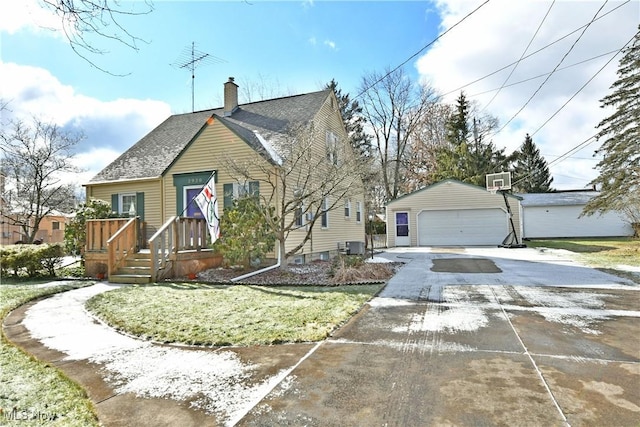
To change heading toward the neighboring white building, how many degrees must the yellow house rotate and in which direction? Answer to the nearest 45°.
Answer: approximately 135° to its left

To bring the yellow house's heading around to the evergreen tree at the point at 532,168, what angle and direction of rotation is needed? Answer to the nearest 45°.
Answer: approximately 180°

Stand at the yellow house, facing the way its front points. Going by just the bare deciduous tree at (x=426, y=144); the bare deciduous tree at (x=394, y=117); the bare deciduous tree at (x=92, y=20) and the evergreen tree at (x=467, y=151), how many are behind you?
3

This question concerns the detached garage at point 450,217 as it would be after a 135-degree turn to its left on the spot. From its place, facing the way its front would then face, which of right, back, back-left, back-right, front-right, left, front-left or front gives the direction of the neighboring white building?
front

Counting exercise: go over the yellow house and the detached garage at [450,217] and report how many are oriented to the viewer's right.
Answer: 0

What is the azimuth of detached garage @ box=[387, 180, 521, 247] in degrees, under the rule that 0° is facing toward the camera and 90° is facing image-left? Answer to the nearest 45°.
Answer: approximately 0°

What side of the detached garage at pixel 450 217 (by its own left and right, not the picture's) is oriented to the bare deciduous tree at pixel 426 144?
back

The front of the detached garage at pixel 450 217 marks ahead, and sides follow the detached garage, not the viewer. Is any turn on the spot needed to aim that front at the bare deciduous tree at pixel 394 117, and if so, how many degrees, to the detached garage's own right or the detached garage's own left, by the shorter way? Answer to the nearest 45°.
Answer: approximately 135° to the detached garage's own right

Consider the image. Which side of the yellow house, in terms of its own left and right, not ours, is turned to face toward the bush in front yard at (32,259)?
front

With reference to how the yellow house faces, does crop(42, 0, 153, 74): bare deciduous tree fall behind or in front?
in front

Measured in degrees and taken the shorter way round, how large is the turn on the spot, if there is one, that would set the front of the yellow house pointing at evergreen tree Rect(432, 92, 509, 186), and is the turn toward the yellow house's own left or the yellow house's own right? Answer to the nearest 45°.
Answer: approximately 180°

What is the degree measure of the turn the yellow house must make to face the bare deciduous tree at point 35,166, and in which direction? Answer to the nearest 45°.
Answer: approximately 90° to its right

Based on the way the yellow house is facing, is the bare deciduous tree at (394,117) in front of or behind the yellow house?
behind

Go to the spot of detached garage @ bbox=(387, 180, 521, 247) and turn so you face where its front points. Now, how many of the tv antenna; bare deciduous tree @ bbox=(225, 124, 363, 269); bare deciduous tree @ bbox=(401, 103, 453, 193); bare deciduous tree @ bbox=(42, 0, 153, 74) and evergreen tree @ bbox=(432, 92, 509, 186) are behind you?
2
